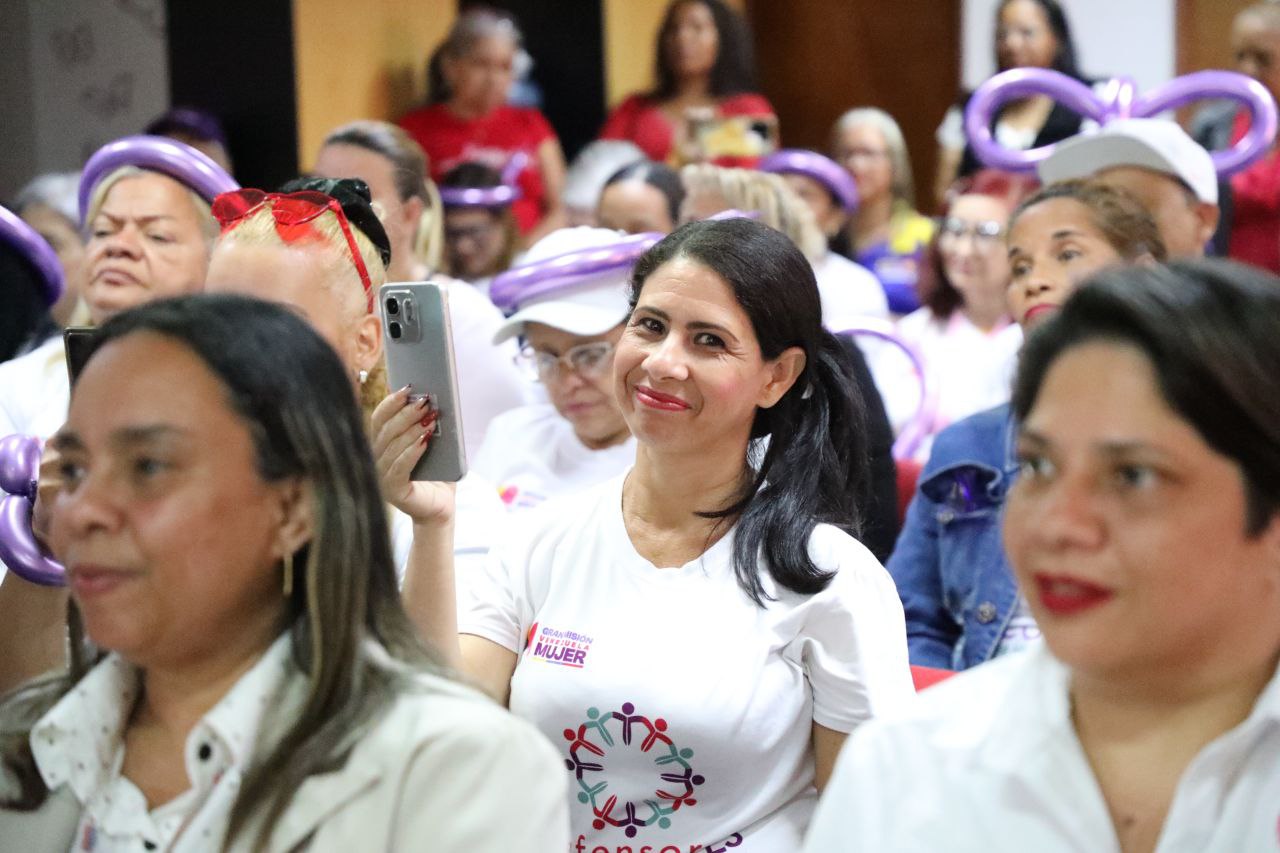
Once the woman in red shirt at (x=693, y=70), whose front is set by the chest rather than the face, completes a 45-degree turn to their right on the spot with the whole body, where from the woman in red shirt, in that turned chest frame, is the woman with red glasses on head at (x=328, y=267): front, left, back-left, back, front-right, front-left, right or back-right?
front-left

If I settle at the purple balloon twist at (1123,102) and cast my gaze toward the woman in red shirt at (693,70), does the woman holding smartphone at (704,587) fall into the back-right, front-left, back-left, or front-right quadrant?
back-left

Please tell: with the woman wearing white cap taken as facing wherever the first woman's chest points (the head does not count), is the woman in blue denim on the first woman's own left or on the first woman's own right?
on the first woman's own left

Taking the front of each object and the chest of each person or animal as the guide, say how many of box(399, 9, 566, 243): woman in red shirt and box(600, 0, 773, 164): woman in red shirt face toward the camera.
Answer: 2

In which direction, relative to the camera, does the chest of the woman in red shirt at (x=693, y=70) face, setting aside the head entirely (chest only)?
toward the camera

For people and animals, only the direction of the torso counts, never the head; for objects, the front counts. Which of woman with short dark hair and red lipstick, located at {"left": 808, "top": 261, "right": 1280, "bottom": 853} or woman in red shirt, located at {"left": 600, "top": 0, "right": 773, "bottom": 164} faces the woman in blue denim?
the woman in red shirt

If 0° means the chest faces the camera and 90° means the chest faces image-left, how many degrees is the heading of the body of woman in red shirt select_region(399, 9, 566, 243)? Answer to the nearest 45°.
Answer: approximately 0°

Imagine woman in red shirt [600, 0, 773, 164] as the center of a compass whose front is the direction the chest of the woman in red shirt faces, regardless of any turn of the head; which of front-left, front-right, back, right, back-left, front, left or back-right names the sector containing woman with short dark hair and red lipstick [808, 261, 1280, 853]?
front

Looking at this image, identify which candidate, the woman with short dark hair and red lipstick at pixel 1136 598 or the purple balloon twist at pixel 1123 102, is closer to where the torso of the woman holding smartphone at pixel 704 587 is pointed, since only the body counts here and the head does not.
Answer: the woman with short dark hair and red lipstick

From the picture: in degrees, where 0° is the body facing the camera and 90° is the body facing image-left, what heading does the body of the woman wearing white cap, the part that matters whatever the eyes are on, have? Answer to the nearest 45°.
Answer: approximately 45°

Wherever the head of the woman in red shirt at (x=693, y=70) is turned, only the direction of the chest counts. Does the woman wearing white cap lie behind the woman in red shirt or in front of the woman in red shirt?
in front

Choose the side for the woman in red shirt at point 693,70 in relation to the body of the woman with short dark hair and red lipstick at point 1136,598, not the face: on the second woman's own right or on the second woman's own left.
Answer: on the second woman's own right

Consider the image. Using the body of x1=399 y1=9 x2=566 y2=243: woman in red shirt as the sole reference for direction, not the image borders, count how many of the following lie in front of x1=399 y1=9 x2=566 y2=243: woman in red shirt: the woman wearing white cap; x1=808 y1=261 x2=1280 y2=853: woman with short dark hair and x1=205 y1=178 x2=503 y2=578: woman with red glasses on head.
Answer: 3
